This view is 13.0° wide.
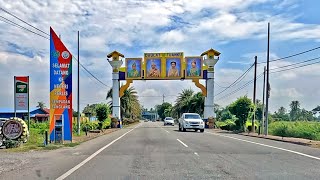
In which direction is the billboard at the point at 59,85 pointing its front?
toward the camera

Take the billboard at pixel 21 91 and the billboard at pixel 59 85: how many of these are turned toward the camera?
2
